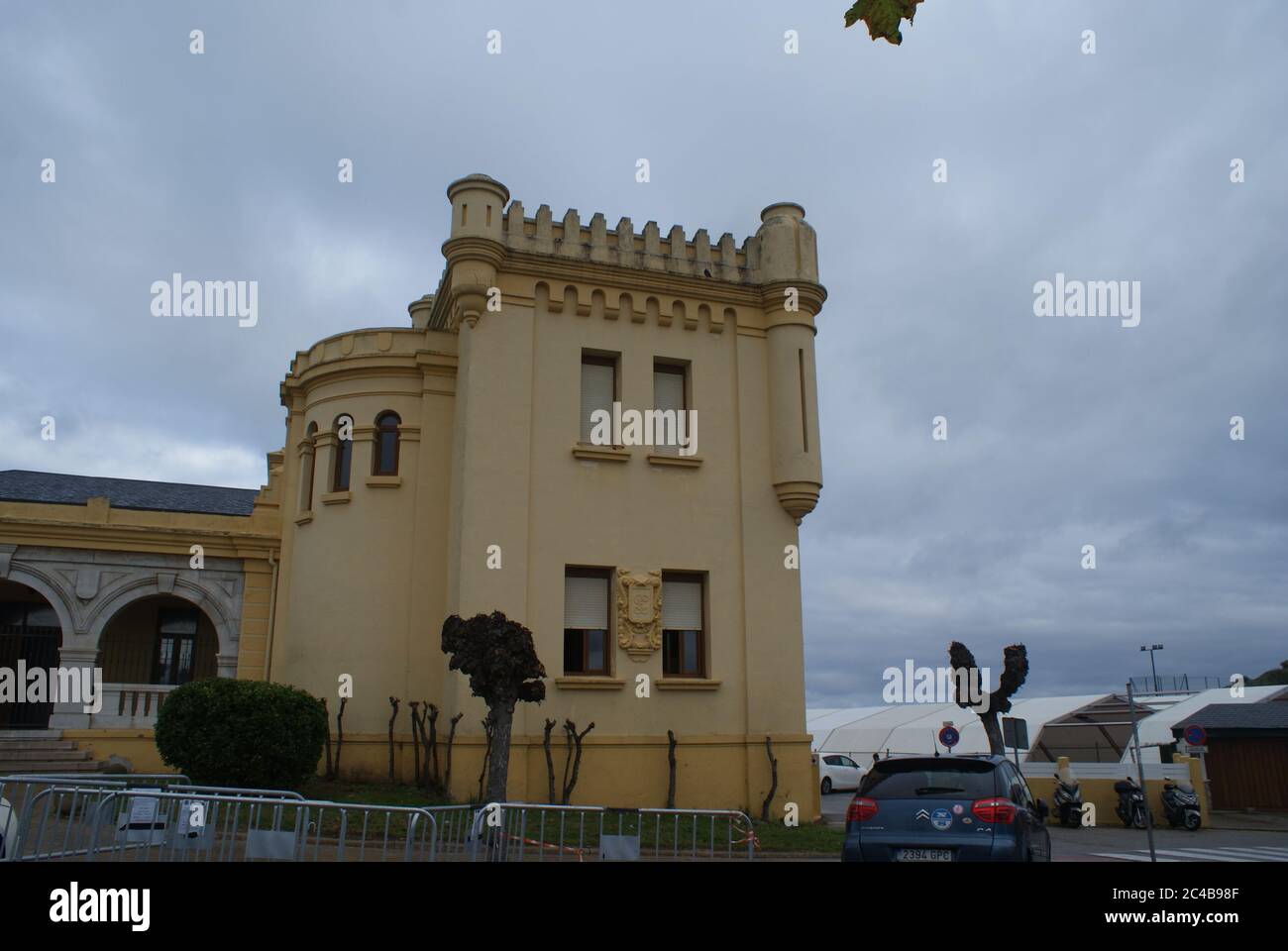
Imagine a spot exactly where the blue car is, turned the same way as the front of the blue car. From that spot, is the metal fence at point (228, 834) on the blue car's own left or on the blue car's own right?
on the blue car's own left

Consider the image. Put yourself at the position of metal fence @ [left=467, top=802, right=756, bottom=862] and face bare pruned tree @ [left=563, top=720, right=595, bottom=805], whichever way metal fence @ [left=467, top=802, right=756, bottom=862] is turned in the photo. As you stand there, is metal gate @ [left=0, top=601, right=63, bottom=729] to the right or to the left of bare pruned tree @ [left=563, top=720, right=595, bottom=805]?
left

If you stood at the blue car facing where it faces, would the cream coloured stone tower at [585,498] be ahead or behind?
ahead

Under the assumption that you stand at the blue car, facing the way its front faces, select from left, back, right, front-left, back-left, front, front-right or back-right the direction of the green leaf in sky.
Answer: back

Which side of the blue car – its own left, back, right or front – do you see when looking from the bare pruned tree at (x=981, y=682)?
front

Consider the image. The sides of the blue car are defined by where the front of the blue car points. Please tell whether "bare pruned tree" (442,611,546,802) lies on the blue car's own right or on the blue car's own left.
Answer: on the blue car's own left

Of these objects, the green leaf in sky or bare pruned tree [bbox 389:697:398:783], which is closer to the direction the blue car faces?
the bare pruned tree

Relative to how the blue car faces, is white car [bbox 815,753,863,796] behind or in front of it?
in front

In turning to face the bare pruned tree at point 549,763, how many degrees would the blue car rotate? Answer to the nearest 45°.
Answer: approximately 45° to its left

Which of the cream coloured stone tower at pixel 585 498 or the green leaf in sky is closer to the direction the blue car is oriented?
the cream coloured stone tower

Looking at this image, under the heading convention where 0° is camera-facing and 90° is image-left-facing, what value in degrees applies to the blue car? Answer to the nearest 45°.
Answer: approximately 180°

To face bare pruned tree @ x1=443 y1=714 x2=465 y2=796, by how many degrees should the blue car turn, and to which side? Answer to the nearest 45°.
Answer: approximately 45° to its left

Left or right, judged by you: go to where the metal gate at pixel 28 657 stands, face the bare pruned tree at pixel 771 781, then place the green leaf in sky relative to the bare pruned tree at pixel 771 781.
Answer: right
